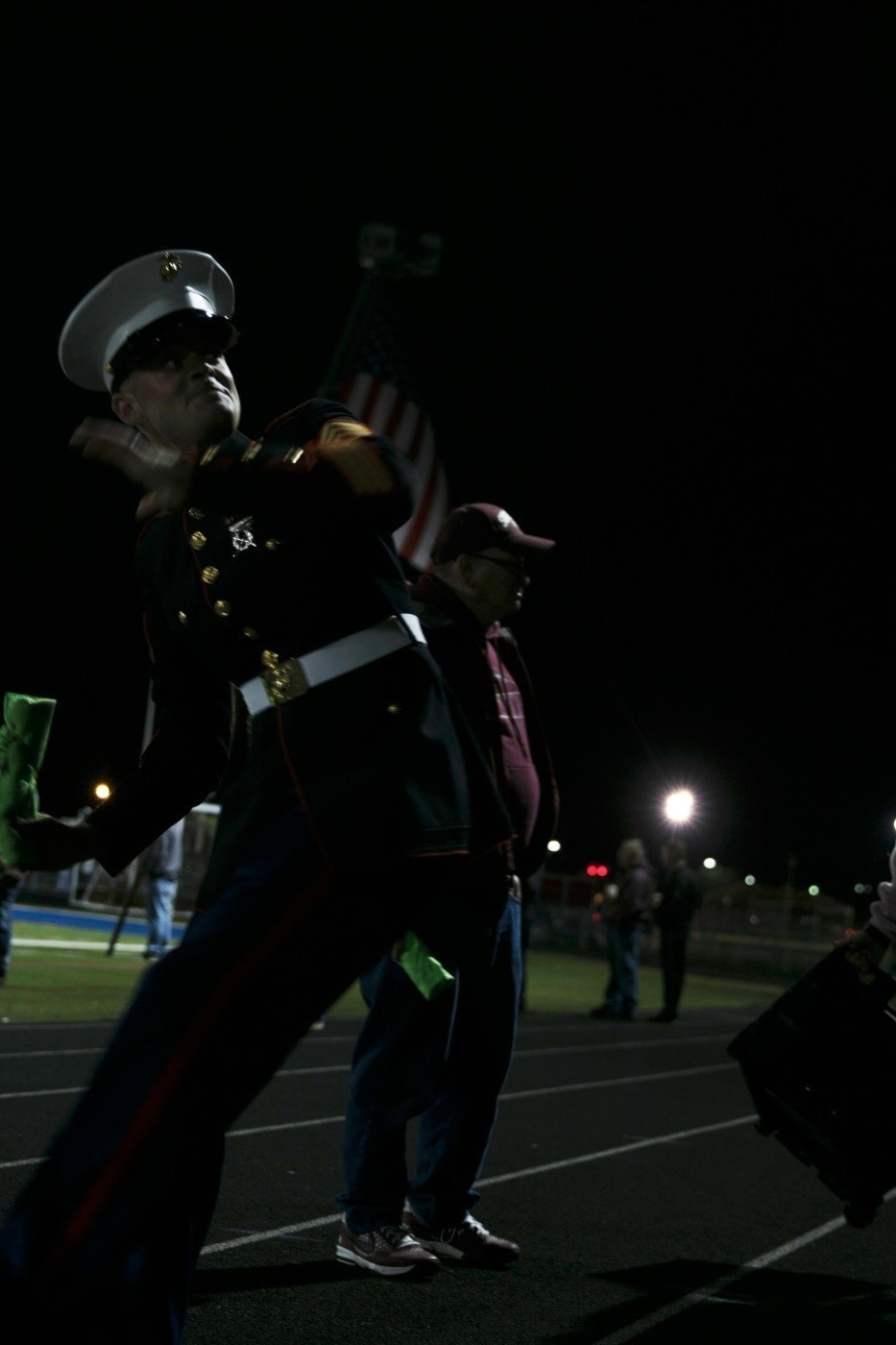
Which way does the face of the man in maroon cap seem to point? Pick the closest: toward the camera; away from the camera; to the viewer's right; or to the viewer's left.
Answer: to the viewer's right

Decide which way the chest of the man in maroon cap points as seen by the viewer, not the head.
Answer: to the viewer's right
